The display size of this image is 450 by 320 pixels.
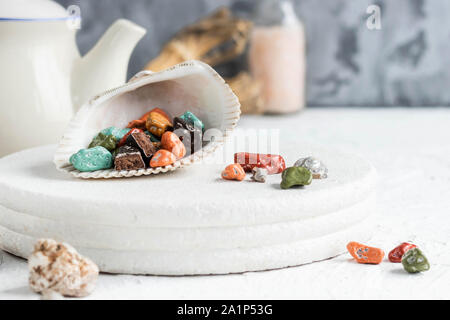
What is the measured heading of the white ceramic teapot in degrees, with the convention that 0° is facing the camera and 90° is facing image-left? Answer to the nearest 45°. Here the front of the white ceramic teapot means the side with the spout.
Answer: approximately 270°

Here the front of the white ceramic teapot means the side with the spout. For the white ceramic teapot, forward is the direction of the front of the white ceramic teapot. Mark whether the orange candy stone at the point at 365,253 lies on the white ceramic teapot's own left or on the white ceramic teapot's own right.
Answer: on the white ceramic teapot's own right
